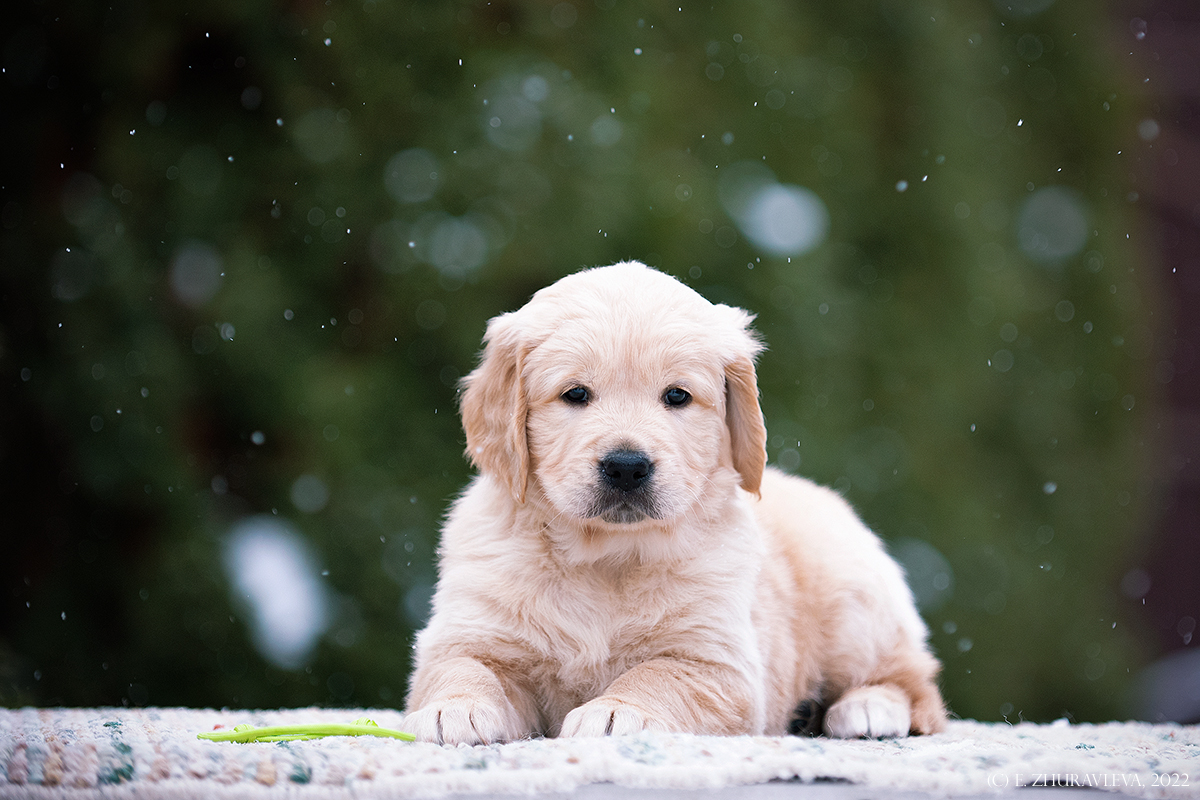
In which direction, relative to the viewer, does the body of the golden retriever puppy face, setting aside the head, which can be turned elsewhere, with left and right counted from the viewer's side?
facing the viewer and to the left of the viewer
